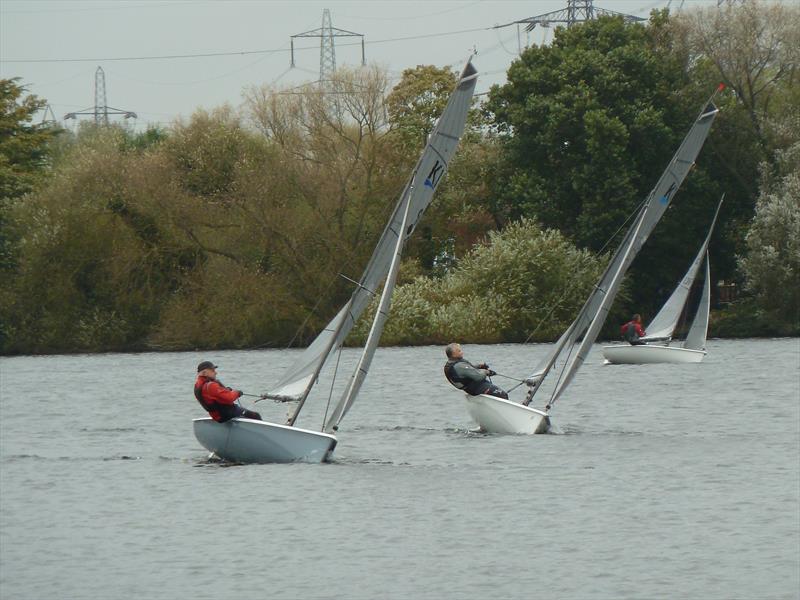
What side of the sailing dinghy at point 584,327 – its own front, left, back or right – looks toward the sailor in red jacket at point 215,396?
right

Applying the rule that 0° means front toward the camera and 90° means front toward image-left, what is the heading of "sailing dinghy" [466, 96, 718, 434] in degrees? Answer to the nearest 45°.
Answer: approximately 315°

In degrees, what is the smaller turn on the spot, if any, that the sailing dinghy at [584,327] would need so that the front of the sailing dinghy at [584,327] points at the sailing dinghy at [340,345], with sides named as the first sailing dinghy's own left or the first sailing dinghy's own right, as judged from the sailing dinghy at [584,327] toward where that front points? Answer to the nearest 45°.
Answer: approximately 90° to the first sailing dinghy's own right
